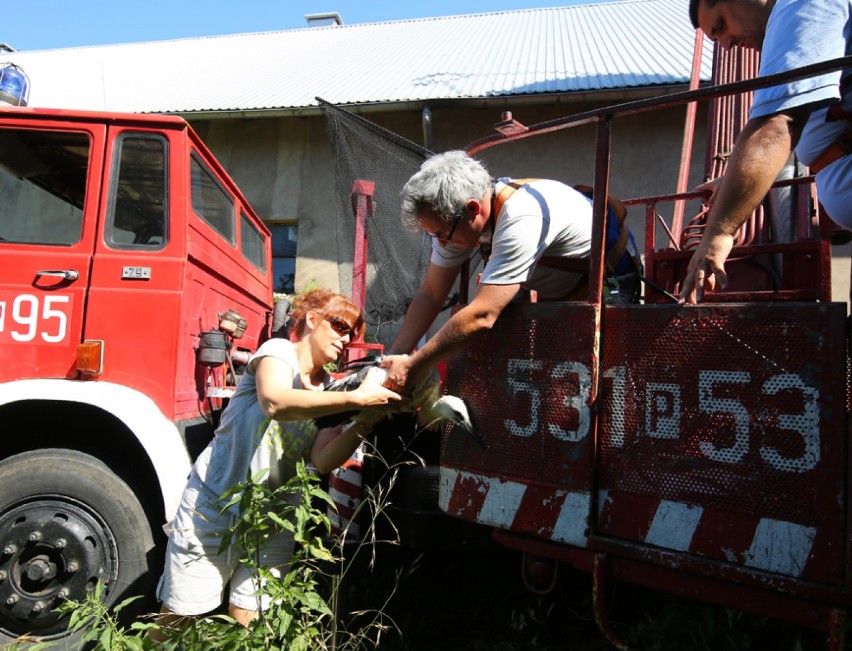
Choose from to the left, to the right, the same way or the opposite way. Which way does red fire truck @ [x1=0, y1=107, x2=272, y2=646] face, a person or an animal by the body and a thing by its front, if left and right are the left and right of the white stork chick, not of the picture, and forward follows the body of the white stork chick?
the opposite way

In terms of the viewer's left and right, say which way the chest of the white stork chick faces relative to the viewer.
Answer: facing to the right of the viewer

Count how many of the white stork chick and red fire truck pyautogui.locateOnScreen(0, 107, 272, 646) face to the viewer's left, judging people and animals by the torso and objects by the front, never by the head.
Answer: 1

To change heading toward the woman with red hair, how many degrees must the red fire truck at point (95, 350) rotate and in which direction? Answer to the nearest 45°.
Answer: approximately 135° to its left

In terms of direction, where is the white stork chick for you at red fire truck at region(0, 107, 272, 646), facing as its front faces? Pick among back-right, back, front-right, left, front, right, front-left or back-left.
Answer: back-left

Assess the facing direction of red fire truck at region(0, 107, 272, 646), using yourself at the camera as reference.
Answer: facing to the left of the viewer

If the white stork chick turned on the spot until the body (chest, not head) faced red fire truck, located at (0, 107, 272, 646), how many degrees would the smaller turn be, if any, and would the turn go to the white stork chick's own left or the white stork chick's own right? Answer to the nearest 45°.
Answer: approximately 135° to the white stork chick's own left

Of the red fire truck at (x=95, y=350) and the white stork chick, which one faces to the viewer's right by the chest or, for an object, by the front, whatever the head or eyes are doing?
the white stork chick
